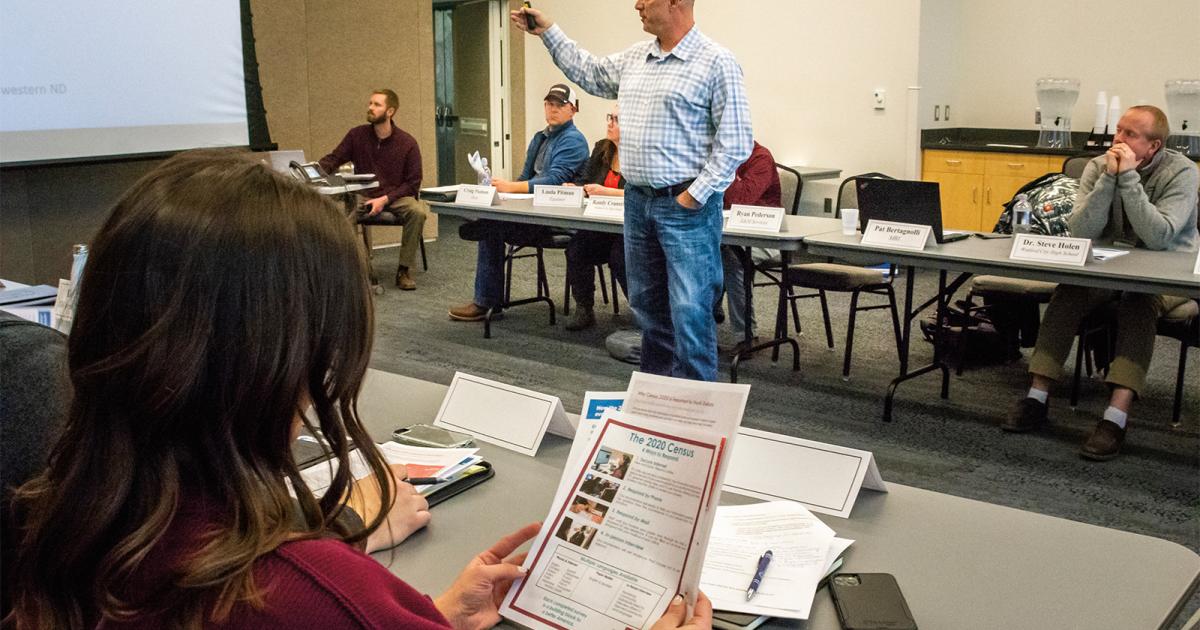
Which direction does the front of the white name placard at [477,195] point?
toward the camera

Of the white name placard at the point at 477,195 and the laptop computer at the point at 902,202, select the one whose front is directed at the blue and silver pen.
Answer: the white name placard

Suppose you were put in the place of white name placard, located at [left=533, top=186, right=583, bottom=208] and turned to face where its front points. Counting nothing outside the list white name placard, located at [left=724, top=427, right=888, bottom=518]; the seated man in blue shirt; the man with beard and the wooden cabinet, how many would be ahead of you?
1

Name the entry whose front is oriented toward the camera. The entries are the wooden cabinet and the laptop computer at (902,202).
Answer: the wooden cabinet

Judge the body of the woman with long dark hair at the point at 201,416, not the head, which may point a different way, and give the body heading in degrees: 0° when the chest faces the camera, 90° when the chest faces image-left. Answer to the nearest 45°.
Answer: approximately 225°

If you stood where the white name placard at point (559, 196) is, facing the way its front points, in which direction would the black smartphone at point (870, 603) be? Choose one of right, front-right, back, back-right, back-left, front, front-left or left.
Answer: front

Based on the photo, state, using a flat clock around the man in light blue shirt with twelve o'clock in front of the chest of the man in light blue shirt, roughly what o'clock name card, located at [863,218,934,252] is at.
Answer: The name card is roughly at 7 o'clock from the man in light blue shirt.

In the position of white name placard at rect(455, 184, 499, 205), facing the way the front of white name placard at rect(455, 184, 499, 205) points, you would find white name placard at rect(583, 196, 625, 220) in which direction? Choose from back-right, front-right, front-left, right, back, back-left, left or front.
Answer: front-left

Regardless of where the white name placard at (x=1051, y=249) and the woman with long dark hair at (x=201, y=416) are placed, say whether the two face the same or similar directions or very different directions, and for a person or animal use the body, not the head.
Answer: very different directions

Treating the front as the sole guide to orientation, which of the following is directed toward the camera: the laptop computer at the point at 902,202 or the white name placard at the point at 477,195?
the white name placard

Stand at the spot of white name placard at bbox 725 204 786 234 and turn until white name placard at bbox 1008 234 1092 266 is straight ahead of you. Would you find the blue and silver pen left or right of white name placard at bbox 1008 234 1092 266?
right

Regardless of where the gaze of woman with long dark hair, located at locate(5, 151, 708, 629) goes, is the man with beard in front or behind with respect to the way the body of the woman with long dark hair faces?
in front

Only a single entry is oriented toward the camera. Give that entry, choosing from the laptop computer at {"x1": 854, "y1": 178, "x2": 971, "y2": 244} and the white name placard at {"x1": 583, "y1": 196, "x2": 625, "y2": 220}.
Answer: the white name placard

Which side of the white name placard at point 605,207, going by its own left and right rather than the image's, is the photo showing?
front

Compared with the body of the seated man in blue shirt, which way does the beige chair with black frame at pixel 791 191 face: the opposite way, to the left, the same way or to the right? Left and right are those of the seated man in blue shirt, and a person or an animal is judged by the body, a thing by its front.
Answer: the same way

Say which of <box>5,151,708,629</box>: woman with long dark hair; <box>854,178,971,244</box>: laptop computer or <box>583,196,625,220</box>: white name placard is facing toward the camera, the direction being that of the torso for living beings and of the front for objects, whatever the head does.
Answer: the white name placard

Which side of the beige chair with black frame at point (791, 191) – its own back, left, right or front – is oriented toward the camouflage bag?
left

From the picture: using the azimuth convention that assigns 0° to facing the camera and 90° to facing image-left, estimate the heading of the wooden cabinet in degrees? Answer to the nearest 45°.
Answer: approximately 0°

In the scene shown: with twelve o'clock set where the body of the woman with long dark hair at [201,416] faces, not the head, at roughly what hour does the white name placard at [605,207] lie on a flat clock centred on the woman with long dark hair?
The white name placard is roughly at 11 o'clock from the woman with long dark hair.

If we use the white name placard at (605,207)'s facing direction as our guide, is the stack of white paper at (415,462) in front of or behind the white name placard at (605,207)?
in front

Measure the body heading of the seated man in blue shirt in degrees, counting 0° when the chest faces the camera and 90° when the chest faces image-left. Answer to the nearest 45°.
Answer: approximately 45°
